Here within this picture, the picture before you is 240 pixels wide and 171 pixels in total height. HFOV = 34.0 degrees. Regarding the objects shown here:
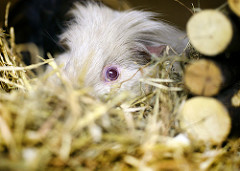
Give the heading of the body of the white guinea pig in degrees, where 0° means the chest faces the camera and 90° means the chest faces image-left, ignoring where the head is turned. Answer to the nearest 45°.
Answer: approximately 45°
